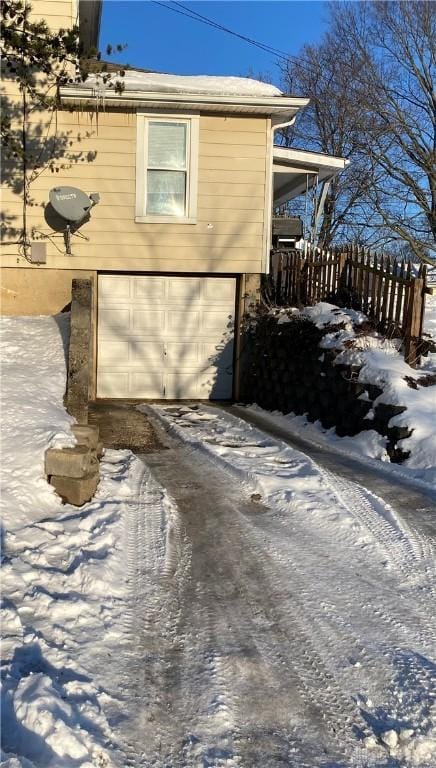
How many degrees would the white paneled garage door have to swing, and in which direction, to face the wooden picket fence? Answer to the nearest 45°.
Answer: approximately 45° to its left

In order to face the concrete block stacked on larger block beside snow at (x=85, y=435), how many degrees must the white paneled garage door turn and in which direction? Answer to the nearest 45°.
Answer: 0° — it already faces it

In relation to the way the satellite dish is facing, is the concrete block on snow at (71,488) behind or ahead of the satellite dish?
ahead

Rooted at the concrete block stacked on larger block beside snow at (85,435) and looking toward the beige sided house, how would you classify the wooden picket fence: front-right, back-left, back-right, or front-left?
front-right

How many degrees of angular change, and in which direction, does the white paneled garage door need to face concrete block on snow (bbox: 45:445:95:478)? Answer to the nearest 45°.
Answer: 0° — it already faces it

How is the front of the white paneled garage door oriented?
toward the camera

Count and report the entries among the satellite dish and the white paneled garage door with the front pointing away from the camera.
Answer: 0
